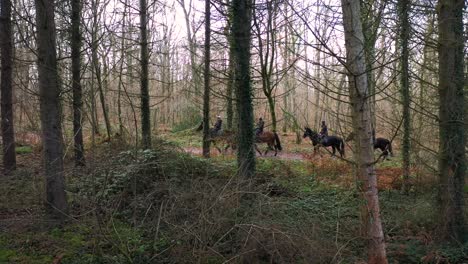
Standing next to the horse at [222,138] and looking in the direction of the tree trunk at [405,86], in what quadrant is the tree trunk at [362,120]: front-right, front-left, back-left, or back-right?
front-right

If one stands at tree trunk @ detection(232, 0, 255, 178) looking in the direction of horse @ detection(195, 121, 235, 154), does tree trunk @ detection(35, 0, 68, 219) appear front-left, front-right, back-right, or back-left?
back-left

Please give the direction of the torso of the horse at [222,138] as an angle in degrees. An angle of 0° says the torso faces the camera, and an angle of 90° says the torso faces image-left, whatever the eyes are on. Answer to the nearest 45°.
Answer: approximately 90°

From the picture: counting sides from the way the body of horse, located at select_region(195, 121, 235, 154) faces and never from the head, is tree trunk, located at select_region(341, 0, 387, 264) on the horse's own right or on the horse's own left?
on the horse's own left

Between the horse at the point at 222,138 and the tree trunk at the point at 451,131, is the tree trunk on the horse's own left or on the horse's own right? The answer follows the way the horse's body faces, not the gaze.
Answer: on the horse's own left

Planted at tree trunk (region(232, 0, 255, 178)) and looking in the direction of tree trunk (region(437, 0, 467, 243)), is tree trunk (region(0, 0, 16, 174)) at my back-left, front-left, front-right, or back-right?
back-right

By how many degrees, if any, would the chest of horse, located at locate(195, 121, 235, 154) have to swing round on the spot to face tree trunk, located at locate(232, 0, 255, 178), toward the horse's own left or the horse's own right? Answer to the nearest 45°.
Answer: approximately 90° to the horse's own left

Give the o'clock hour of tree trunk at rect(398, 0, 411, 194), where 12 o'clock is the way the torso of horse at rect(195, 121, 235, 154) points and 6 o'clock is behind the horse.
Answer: The tree trunk is roughly at 8 o'clock from the horse.

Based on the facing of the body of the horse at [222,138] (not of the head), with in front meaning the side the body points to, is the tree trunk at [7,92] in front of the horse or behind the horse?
in front
